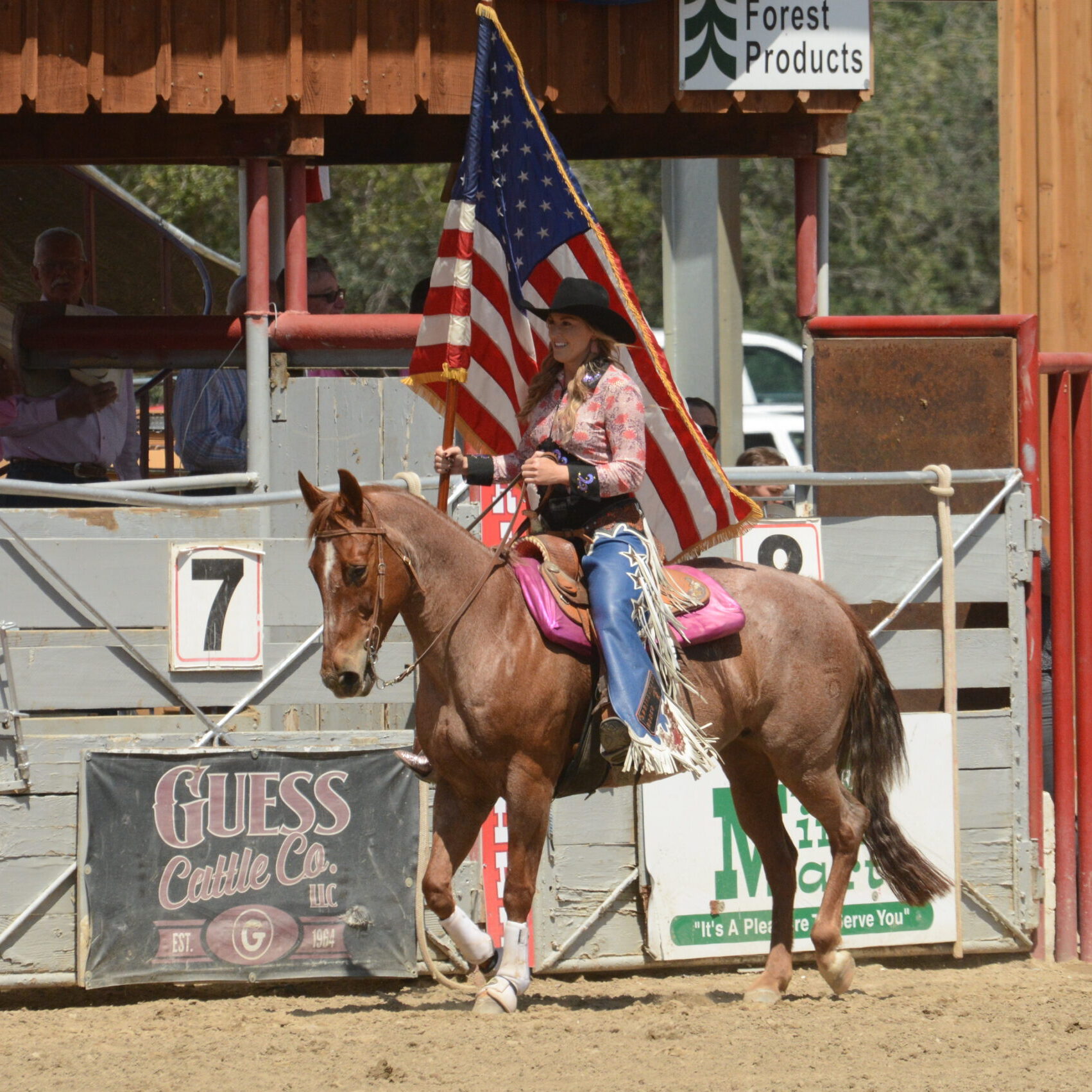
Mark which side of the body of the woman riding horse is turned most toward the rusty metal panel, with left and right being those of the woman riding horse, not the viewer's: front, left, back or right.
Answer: back

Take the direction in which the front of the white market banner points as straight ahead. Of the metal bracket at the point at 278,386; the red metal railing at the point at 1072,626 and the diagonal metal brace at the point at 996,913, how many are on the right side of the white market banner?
1

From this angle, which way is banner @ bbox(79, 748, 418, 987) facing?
toward the camera

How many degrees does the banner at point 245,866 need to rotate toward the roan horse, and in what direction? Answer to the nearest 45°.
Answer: approximately 45° to its left

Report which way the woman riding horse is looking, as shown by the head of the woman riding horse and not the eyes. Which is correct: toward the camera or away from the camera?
toward the camera

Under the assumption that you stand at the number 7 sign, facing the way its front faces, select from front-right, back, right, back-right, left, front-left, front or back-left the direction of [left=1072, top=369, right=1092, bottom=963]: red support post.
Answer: left

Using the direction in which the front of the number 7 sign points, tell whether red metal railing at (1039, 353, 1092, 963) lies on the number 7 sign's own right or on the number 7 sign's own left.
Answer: on the number 7 sign's own left

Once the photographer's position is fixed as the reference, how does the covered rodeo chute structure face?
facing the viewer

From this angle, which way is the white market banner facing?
toward the camera

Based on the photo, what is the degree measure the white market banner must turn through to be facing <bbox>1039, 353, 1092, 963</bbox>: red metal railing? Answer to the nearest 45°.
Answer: approximately 135° to its left

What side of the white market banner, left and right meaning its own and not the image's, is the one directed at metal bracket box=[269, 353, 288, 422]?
right

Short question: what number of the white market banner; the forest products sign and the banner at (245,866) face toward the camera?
3

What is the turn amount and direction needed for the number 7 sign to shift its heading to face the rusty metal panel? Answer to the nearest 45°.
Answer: approximately 90° to its left
